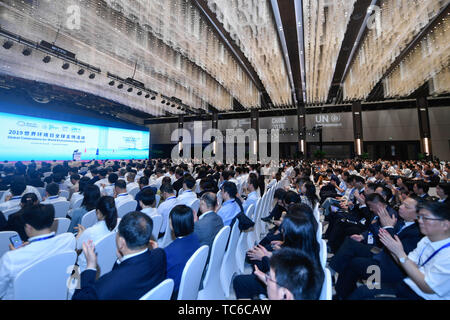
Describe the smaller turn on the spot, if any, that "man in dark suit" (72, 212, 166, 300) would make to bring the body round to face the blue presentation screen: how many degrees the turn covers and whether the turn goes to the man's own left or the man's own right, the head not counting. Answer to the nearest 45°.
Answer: approximately 45° to the man's own right

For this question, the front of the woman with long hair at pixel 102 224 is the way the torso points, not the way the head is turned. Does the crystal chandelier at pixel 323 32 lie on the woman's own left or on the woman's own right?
on the woman's own right

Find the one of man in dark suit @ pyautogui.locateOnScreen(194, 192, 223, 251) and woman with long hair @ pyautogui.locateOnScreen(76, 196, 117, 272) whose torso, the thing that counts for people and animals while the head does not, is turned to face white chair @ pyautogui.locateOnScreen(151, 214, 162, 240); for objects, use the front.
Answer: the man in dark suit

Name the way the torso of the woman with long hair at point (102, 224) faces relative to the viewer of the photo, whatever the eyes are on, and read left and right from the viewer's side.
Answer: facing away from the viewer and to the left of the viewer

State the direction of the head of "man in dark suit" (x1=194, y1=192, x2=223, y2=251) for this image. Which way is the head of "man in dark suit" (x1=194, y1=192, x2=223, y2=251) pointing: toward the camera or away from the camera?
away from the camera

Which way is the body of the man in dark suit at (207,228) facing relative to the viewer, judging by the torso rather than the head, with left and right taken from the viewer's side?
facing away from the viewer and to the left of the viewer

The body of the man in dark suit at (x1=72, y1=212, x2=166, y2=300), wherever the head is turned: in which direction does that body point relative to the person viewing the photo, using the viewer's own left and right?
facing away from the viewer and to the left of the viewer

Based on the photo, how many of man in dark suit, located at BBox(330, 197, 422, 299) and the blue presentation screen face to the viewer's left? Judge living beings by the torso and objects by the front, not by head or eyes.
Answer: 1

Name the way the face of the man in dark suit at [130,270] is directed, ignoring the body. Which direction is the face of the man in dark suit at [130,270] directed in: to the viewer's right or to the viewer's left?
to the viewer's left

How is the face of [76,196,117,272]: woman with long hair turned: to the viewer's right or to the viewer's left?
to the viewer's left
